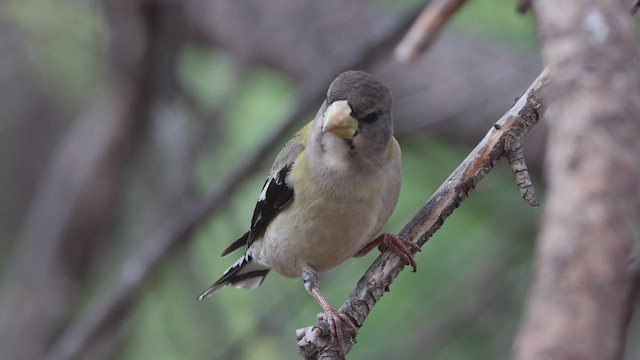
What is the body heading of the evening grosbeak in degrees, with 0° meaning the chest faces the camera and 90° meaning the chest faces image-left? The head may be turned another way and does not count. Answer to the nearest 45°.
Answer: approximately 315°

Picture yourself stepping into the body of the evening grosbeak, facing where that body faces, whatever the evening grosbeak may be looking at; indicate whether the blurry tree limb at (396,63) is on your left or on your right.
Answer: on your left

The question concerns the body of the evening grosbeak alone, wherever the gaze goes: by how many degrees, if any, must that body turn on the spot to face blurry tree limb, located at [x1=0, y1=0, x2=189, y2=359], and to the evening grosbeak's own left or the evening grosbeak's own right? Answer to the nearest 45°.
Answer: approximately 180°

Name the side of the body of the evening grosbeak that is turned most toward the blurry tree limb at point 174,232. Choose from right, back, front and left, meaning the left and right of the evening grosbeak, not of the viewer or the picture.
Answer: back
